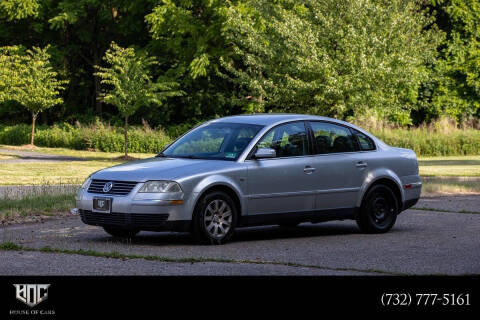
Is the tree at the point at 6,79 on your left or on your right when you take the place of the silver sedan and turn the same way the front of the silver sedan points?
on your right

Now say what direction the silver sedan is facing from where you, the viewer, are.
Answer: facing the viewer and to the left of the viewer

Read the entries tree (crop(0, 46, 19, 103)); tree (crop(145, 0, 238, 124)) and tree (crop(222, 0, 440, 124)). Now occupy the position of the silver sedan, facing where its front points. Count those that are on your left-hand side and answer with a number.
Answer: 0

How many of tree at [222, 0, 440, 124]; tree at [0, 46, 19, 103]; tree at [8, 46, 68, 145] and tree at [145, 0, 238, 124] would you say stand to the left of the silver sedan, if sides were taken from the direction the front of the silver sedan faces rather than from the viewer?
0

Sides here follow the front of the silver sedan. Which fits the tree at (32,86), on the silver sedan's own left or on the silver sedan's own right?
on the silver sedan's own right

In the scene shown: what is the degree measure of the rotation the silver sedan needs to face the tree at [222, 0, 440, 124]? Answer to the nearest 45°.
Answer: approximately 135° to its right

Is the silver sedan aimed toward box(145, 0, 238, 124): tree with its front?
no

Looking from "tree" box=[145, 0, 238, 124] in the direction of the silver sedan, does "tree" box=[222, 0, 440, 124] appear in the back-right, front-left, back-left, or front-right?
front-left
